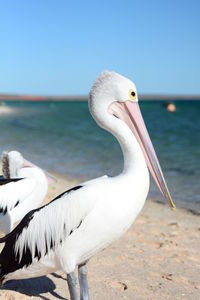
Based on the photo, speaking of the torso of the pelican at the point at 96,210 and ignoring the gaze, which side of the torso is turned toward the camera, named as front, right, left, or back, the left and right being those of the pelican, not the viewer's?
right

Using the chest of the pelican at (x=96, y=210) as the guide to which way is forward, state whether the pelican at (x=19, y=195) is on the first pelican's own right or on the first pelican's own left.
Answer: on the first pelican's own left

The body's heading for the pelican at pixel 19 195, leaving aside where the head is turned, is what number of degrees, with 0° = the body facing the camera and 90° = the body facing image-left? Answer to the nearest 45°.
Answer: approximately 270°

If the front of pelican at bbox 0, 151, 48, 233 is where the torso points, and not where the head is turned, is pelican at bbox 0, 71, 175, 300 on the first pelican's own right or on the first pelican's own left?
on the first pelican's own right

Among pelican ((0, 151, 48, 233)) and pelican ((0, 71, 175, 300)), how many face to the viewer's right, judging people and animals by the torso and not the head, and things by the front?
2

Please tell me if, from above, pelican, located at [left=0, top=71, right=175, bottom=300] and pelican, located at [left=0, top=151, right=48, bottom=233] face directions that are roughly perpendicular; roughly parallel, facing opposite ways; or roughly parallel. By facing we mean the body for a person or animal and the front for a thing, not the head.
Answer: roughly parallel
